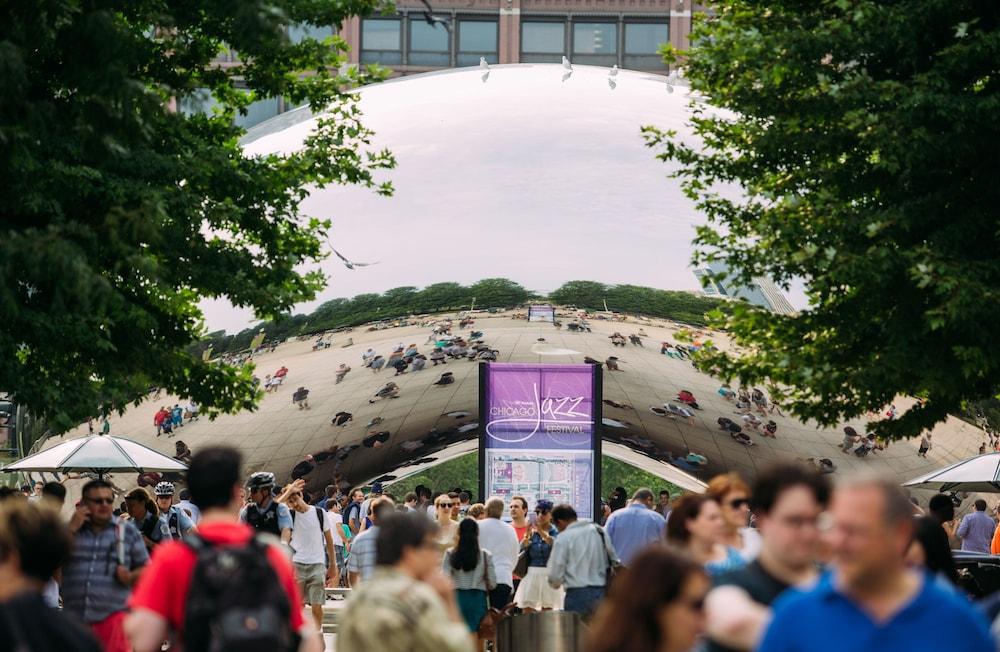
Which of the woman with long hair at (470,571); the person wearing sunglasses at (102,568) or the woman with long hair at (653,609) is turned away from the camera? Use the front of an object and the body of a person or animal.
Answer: the woman with long hair at (470,571)

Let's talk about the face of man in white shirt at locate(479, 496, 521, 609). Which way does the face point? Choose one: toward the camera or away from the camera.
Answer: away from the camera

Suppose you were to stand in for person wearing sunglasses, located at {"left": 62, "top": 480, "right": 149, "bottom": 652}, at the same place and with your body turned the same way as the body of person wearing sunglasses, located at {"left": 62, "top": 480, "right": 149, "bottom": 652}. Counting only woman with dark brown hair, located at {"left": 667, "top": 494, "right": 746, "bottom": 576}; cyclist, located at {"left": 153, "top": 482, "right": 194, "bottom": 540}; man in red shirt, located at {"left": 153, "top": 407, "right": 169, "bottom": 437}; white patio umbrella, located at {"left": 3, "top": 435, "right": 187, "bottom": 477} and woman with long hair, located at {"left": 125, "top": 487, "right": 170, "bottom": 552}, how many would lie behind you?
4

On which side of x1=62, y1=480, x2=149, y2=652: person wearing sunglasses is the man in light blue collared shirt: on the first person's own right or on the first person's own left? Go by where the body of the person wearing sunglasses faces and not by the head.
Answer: on the first person's own left

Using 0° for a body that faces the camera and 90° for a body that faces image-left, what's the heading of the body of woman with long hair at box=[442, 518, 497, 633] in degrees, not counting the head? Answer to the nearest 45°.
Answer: approximately 180°

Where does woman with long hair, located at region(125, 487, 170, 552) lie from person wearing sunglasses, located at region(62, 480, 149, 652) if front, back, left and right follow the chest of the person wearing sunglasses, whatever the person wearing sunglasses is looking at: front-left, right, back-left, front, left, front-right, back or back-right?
back

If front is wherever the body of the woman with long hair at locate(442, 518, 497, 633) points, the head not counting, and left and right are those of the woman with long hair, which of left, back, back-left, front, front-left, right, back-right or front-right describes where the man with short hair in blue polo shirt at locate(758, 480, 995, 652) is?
back
